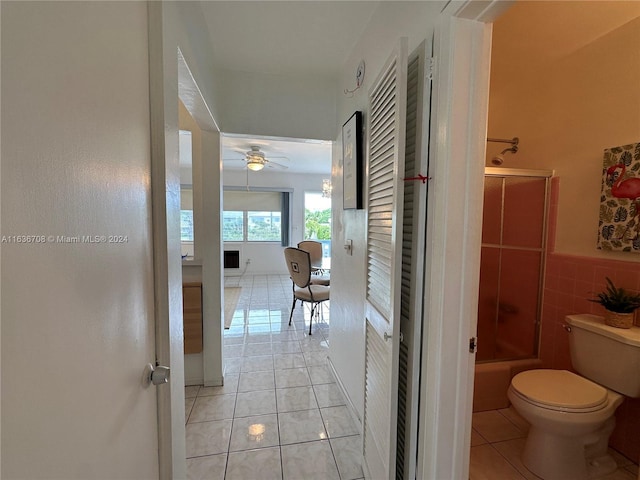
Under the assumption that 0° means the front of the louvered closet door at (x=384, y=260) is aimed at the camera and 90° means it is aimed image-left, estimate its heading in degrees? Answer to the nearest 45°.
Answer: approximately 45°

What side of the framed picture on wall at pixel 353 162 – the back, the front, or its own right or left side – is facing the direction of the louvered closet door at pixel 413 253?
left

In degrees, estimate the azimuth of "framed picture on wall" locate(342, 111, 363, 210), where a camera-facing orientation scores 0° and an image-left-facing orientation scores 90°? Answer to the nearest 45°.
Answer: approximately 90°

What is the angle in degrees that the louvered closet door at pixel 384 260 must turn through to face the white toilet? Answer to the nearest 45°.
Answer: approximately 180°

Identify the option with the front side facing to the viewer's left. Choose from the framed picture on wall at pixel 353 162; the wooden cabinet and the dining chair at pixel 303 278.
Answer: the framed picture on wall

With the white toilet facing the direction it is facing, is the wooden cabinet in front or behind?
in front

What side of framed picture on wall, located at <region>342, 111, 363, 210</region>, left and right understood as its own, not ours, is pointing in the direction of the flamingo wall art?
back

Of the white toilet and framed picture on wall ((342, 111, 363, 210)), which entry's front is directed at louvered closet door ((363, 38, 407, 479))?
the white toilet

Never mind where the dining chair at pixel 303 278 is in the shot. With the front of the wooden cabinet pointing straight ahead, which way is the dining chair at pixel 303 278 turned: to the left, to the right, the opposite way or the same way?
to the left

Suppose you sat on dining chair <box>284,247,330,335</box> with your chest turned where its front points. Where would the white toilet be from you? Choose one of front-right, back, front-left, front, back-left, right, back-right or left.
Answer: right

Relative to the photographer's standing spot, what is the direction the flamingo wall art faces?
facing the viewer and to the left of the viewer
